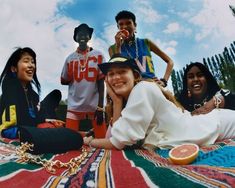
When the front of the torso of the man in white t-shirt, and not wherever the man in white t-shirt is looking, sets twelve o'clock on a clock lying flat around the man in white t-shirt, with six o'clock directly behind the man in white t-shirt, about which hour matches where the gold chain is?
The gold chain is roughly at 12 o'clock from the man in white t-shirt.

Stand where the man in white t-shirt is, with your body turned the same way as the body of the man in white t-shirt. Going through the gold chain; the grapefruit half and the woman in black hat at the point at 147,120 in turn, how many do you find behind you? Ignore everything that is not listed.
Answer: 0

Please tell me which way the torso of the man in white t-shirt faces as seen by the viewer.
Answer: toward the camera

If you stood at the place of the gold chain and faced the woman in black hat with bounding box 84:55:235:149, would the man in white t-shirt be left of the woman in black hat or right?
left

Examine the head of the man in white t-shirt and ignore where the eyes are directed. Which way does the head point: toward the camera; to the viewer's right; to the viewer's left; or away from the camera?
toward the camera

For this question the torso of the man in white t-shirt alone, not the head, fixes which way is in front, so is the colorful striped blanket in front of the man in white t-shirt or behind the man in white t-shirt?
in front
